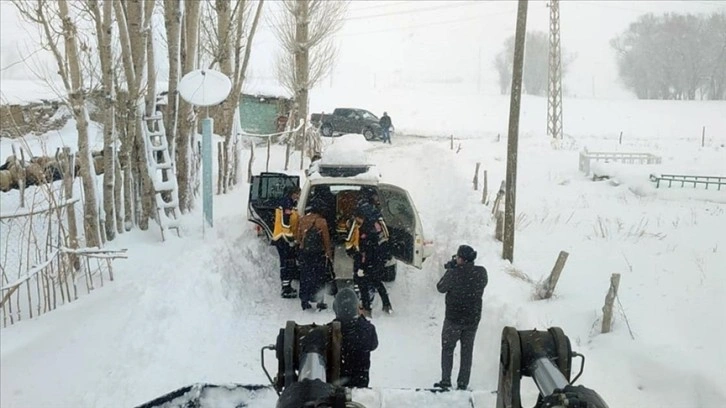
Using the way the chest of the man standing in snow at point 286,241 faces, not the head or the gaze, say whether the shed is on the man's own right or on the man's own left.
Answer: on the man's own left

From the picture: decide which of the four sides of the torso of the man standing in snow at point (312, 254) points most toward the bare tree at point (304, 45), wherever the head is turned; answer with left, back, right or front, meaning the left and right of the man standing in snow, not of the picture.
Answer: front

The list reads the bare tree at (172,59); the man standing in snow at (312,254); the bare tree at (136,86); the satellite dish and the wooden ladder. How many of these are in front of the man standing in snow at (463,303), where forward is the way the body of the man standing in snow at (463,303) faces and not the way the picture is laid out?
5

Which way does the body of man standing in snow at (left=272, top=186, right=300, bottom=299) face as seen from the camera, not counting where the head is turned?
to the viewer's right

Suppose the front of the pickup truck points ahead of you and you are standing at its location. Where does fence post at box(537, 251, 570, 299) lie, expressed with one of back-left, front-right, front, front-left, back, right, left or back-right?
front-right

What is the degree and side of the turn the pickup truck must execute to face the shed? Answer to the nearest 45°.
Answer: approximately 135° to its right

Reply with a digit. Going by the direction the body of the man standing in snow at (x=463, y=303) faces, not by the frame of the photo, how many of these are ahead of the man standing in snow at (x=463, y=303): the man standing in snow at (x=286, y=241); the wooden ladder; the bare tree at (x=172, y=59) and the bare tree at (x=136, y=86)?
4

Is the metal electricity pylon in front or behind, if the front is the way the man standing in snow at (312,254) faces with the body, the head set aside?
in front

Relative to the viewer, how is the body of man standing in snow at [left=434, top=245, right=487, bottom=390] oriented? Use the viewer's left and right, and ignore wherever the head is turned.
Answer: facing away from the viewer and to the left of the viewer

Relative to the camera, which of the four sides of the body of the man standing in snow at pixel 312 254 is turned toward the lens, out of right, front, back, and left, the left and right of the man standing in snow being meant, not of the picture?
back

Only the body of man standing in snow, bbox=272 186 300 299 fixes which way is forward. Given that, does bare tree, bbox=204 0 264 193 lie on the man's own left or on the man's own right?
on the man's own left
